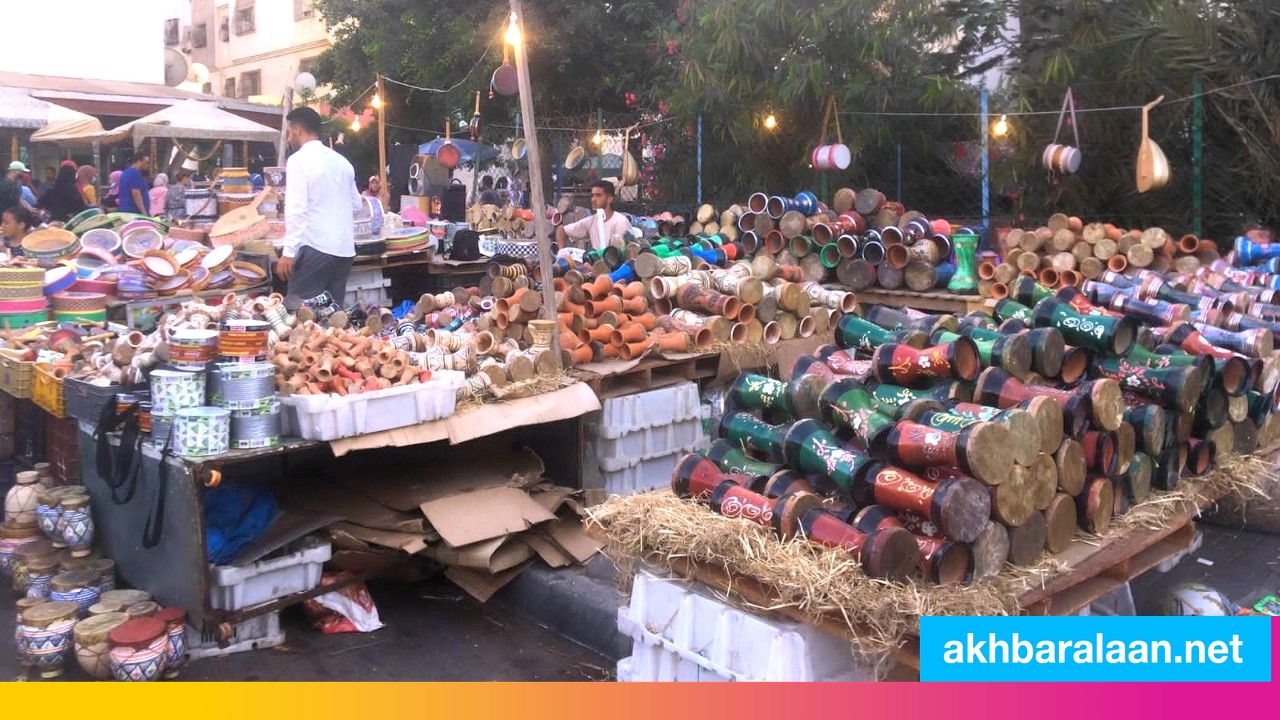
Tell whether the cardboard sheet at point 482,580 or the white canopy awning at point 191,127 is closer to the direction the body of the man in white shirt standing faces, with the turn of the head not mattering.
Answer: the white canopy awning

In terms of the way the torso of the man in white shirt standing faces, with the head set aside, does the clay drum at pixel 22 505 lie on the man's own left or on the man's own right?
on the man's own left

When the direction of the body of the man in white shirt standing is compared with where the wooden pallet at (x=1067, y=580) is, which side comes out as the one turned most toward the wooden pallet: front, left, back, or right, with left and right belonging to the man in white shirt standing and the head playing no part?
back

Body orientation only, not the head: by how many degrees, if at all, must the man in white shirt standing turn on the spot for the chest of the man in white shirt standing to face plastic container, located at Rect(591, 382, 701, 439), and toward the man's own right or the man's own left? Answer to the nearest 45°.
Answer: approximately 180°

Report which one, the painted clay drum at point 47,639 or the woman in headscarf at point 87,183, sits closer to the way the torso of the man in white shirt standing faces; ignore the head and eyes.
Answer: the woman in headscarf

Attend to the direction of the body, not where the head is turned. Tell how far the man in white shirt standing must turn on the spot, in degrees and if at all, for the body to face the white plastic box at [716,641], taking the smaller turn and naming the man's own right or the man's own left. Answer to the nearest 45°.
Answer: approximately 135° to the man's own left

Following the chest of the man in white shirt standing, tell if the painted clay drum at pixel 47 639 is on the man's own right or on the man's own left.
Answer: on the man's own left

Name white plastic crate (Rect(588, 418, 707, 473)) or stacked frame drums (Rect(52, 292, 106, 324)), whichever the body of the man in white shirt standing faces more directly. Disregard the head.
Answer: the stacked frame drums

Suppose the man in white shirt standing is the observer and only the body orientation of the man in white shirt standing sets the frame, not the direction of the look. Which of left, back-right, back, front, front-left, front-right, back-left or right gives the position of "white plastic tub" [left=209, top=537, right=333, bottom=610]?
back-left

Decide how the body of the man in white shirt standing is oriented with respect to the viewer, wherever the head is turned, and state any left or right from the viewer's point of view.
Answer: facing away from the viewer and to the left of the viewer

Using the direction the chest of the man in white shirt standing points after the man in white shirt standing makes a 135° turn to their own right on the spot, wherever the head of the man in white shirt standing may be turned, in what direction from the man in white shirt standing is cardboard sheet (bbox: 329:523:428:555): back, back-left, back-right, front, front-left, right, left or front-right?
right
